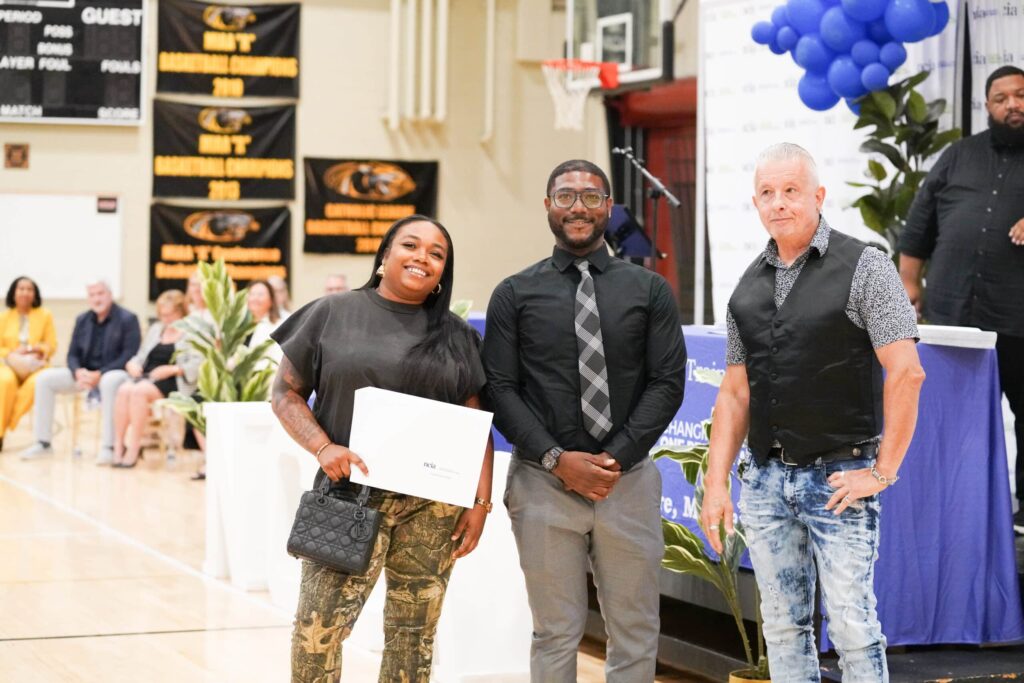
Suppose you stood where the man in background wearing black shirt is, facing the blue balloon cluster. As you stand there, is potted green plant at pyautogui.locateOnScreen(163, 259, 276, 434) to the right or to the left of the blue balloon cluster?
left

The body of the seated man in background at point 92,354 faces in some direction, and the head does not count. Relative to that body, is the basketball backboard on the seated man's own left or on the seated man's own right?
on the seated man's own left

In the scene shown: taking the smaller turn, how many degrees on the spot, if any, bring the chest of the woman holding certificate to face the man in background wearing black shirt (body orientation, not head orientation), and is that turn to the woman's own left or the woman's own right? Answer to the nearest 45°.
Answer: approximately 135° to the woman's own left

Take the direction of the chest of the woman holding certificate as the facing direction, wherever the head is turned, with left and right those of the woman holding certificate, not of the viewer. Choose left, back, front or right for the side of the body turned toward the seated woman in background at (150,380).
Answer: back

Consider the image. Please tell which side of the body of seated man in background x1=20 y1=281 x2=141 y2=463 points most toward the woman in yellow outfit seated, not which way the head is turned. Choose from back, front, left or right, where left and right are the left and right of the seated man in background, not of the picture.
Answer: right

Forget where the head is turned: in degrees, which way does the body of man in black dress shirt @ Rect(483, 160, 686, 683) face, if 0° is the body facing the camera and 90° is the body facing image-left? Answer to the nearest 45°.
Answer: approximately 0°

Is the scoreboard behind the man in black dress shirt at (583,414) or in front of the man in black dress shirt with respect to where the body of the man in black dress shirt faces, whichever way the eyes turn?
behind

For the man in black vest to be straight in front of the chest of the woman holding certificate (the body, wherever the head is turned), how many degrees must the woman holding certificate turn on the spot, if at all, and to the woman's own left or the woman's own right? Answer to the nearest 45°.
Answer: approximately 90° to the woman's own left

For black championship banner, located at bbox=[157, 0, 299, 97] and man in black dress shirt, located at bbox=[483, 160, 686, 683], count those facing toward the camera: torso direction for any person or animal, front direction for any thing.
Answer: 2
